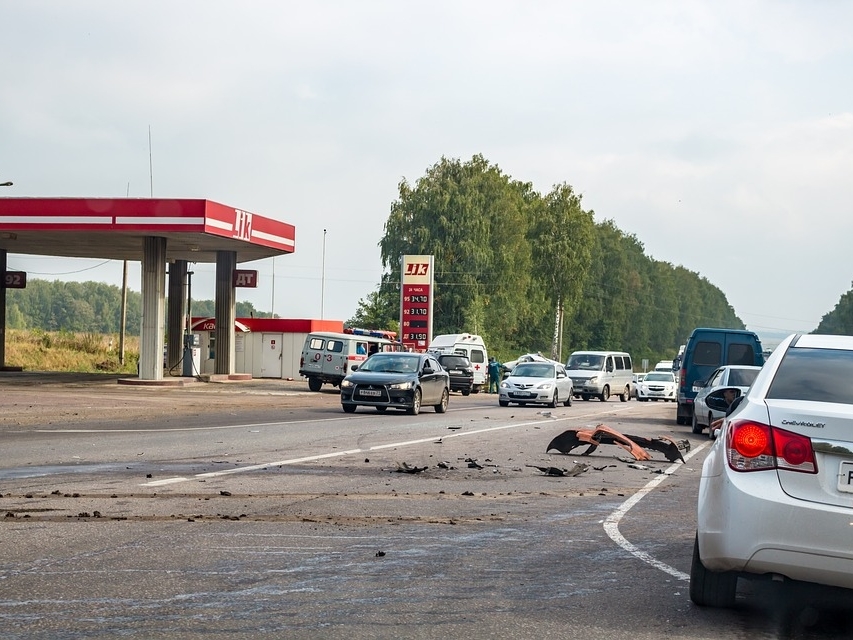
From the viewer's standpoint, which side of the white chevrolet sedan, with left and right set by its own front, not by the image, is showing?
back

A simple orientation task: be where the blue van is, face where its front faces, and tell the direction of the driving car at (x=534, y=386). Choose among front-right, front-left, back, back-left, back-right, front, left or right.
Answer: front-left

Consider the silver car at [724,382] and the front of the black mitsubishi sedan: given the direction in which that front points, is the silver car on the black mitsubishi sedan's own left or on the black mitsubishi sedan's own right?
on the black mitsubishi sedan's own left

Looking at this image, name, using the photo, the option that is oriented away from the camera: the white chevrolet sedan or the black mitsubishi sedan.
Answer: the white chevrolet sedan

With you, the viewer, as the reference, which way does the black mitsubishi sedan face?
facing the viewer and to the left of the viewer

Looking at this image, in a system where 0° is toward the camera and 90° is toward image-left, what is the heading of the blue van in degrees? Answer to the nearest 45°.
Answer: approximately 180°

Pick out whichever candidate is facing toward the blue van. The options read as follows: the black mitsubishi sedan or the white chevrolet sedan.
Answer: the white chevrolet sedan

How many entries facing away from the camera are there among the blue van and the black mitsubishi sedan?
1

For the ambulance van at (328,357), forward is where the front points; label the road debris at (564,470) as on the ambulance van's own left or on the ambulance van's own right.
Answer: on the ambulance van's own right

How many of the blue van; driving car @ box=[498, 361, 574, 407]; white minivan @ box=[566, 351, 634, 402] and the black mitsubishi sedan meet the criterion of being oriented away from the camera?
1

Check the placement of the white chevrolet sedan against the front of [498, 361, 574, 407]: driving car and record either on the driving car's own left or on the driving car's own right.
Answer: on the driving car's own left
